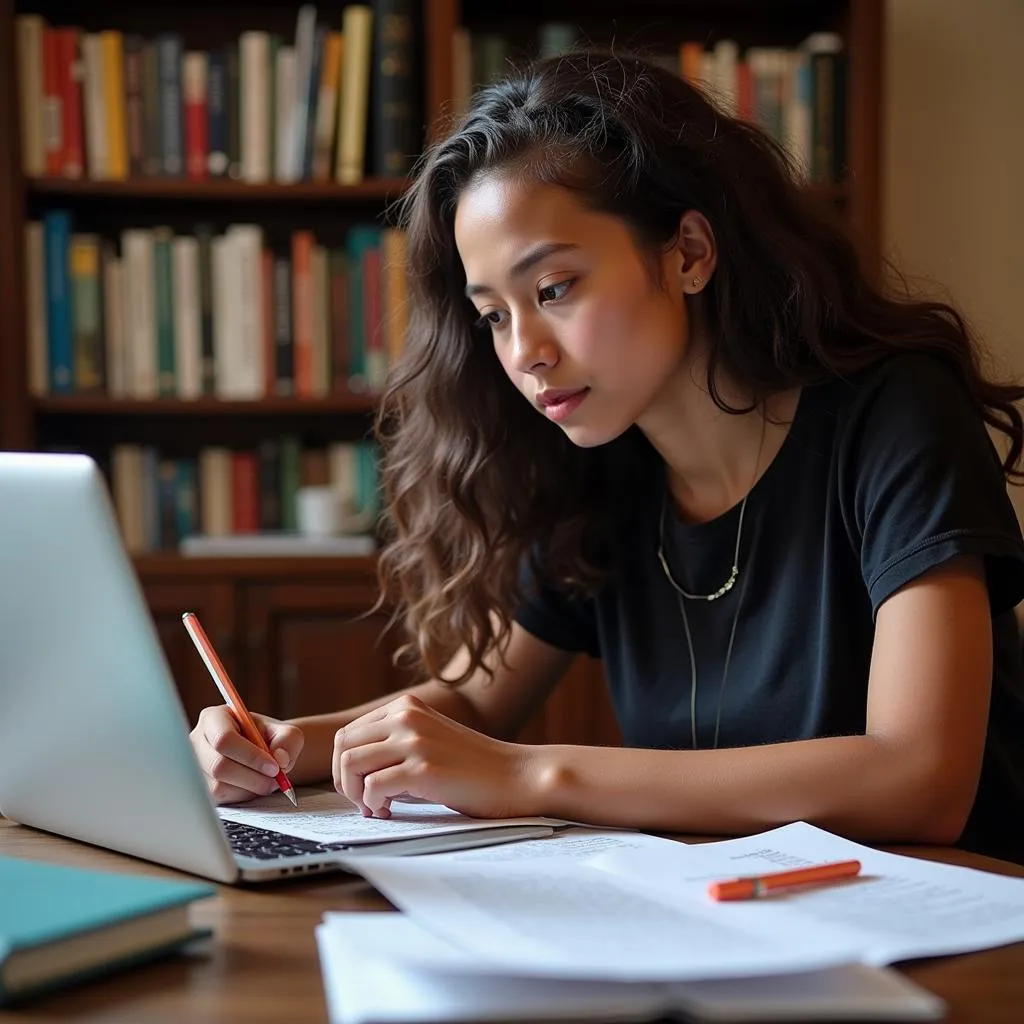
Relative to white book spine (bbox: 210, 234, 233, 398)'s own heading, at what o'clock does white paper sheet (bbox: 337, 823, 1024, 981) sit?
The white paper sheet is roughly at 12 o'clock from the white book spine.

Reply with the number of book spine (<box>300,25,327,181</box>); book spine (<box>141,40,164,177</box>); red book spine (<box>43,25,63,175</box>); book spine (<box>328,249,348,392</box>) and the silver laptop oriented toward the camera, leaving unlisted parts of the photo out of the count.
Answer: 4

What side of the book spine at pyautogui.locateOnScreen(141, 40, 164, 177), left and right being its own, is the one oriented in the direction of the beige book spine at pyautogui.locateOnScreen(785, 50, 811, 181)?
left

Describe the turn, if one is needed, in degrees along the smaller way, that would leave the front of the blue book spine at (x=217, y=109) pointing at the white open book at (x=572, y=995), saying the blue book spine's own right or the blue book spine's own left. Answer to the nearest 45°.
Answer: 0° — it already faces it

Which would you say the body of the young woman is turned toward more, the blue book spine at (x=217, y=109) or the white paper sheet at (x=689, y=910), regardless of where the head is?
the white paper sheet
